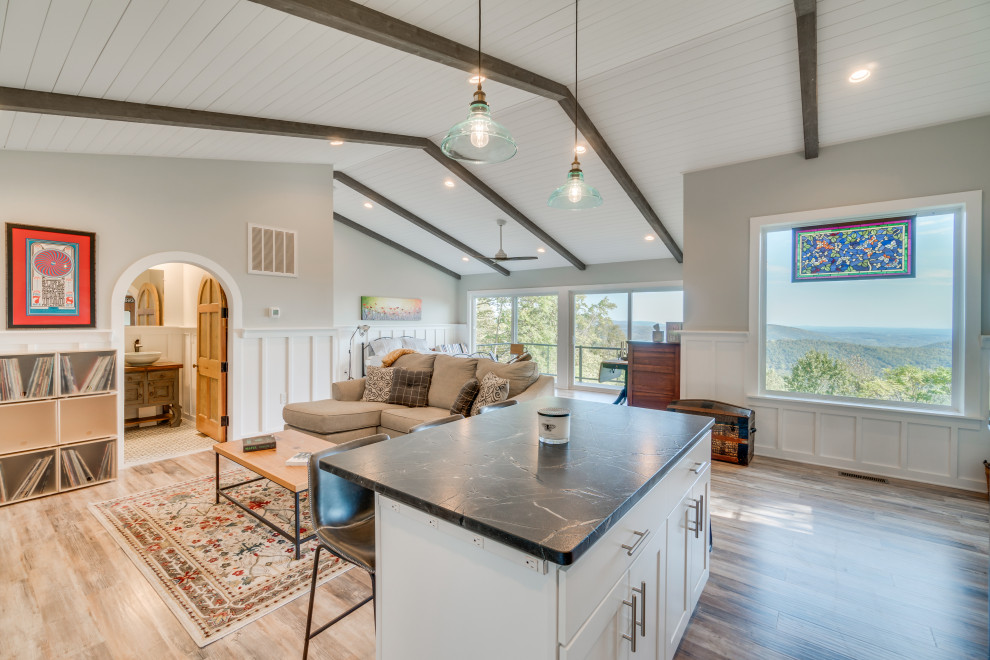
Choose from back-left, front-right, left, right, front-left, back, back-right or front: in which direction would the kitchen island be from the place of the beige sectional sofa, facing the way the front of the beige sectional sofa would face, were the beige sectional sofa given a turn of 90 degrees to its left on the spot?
front-right

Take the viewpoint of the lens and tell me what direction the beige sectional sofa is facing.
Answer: facing the viewer and to the left of the viewer

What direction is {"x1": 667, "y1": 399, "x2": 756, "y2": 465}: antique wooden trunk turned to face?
toward the camera

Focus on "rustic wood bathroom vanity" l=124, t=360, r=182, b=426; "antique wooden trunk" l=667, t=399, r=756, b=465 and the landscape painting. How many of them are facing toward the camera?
3

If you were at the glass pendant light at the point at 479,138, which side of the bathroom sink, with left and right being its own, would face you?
front

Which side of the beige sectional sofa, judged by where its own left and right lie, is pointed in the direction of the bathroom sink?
right

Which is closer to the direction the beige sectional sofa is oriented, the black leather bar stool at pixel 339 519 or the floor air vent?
the black leather bar stool

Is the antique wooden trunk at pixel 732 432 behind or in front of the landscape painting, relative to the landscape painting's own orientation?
in front

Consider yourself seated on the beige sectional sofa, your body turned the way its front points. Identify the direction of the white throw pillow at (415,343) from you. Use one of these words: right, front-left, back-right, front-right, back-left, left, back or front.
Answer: back-right

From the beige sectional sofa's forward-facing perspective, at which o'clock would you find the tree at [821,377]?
The tree is roughly at 8 o'clock from the beige sectional sofa.

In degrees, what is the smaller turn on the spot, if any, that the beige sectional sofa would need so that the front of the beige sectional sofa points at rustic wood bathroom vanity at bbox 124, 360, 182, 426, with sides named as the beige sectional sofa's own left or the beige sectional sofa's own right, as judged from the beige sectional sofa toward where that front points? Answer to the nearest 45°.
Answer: approximately 90° to the beige sectional sofa's own right

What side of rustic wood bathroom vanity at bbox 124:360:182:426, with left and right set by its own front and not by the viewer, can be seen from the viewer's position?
front

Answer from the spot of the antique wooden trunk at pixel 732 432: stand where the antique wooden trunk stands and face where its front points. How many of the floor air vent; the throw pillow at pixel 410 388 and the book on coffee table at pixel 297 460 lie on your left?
1

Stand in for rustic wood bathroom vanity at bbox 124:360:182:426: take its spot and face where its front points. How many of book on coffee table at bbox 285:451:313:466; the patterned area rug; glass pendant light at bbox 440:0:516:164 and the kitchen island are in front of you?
4

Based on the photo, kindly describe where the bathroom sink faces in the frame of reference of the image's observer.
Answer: facing the viewer

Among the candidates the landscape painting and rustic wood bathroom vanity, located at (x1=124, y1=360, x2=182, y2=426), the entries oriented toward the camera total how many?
2
